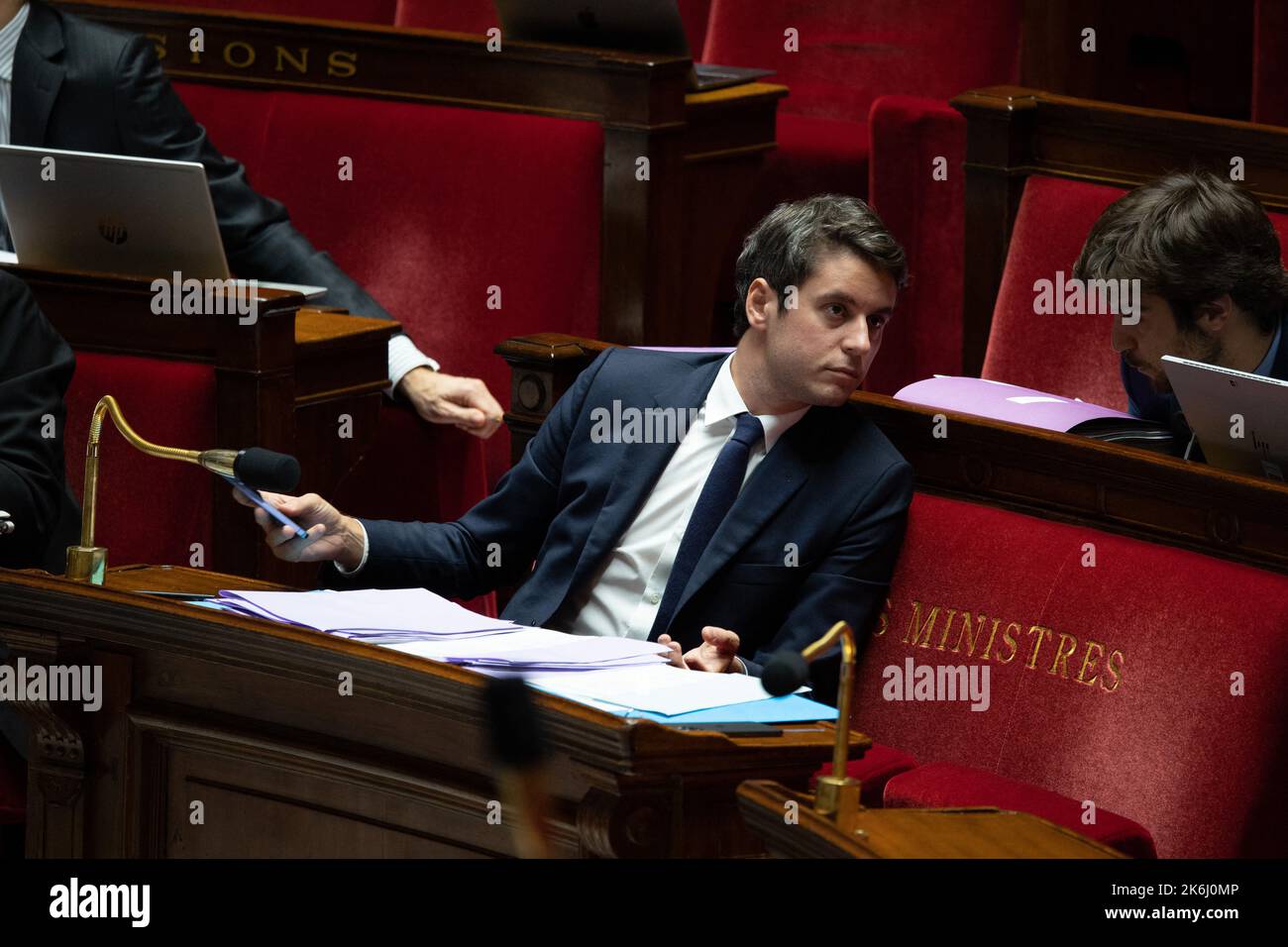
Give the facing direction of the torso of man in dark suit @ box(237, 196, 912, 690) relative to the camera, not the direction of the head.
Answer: toward the camera

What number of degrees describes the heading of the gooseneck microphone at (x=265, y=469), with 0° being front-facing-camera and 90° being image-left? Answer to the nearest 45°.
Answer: approximately 270°

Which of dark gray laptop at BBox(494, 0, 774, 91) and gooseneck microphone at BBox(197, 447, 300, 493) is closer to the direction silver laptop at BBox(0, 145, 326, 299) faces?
the dark gray laptop

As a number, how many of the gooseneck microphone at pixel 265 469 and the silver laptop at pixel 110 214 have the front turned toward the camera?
0

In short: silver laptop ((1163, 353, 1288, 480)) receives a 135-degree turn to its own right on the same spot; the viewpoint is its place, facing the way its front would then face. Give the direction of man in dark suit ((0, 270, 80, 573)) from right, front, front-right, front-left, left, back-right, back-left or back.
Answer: right

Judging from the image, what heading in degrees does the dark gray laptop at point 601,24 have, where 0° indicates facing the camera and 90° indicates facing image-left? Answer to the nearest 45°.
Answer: approximately 225°

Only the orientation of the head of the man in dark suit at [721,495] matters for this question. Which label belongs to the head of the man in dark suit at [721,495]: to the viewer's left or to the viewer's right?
to the viewer's right
